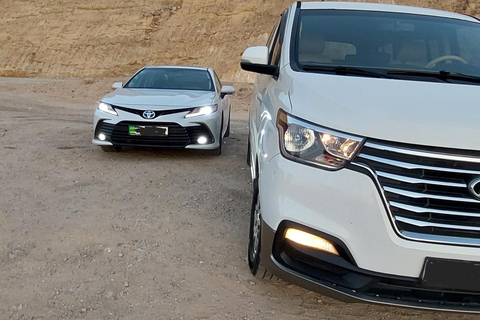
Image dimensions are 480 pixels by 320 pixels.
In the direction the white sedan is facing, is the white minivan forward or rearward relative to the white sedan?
forward

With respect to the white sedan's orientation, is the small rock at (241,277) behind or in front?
in front

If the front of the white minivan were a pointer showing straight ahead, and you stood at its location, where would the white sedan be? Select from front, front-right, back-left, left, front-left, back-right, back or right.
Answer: back-right

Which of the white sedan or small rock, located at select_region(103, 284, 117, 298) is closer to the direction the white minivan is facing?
the small rock

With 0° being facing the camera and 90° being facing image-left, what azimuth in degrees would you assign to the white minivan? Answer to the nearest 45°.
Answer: approximately 0°

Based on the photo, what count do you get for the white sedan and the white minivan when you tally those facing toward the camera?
2

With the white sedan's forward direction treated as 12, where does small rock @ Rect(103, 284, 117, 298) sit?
The small rock is roughly at 12 o'clock from the white sedan.
